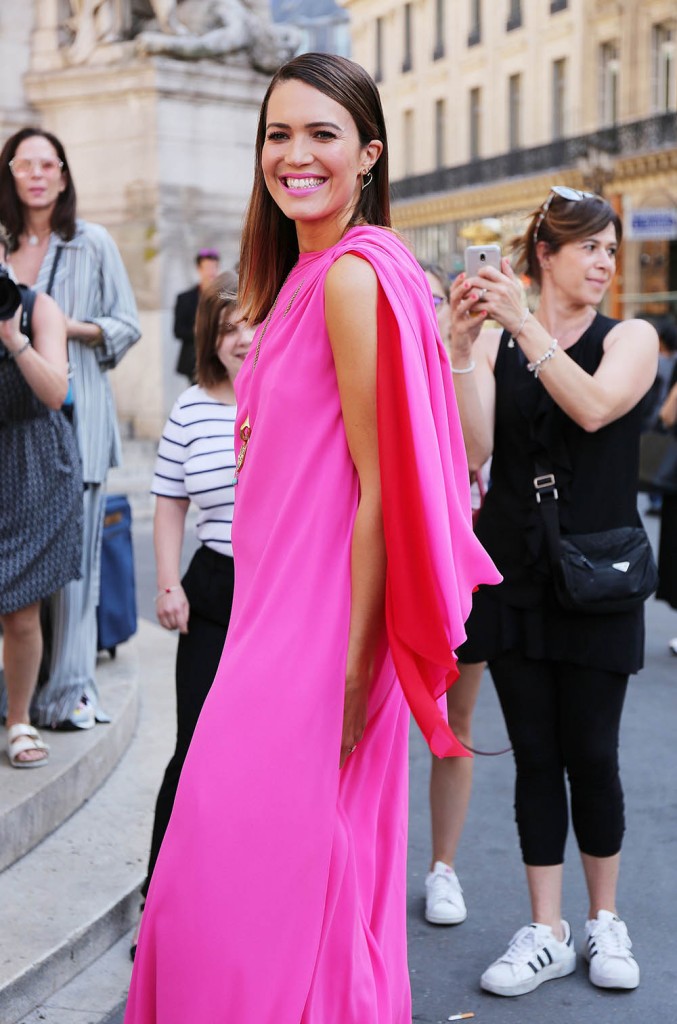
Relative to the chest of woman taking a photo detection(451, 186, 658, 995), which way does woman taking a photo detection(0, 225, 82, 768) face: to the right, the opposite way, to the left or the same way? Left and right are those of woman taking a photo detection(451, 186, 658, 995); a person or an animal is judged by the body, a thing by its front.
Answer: to the left

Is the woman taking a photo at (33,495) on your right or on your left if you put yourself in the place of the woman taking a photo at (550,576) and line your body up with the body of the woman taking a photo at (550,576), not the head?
on your right

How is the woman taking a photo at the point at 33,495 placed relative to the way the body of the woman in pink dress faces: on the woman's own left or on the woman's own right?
on the woman's own right

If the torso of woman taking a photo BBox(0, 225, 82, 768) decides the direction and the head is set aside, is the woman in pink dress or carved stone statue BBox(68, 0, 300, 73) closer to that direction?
the woman in pink dress

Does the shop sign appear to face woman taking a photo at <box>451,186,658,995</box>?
yes

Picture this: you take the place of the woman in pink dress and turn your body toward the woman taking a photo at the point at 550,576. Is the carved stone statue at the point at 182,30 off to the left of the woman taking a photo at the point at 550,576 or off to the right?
left
